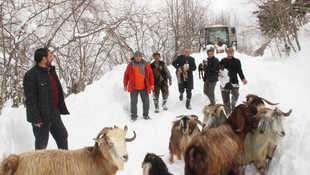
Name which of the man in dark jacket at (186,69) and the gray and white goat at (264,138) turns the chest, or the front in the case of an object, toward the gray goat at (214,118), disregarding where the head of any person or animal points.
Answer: the man in dark jacket

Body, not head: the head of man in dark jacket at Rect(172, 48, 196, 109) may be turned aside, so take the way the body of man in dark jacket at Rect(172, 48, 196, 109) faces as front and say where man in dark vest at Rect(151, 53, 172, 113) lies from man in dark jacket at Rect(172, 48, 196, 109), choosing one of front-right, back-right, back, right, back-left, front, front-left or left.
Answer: right

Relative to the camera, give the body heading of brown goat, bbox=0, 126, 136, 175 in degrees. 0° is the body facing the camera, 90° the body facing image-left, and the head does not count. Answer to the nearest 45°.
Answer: approximately 270°

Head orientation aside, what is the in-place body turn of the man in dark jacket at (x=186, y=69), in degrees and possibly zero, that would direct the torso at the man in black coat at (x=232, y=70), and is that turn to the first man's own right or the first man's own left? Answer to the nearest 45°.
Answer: approximately 45° to the first man's own left

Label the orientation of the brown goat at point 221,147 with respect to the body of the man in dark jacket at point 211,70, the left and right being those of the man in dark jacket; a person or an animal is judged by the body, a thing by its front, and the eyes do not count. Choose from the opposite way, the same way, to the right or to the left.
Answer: the opposite way

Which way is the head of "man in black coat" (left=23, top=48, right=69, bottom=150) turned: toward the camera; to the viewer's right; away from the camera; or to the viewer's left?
to the viewer's right

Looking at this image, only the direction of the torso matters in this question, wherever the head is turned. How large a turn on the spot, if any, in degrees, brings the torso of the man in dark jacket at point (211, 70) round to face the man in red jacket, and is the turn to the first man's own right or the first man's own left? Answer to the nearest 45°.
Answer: approximately 45° to the first man's own right
